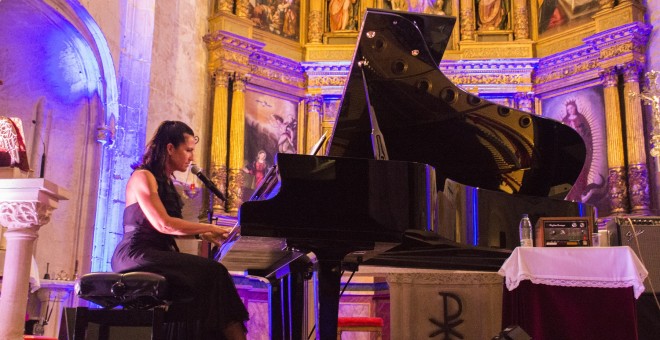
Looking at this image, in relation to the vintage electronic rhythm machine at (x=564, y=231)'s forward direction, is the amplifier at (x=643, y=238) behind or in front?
behind

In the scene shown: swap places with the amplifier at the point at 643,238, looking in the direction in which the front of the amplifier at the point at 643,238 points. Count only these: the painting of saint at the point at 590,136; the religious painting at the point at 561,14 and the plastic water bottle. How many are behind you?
2

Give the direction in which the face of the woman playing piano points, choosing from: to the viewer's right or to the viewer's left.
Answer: to the viewer's right

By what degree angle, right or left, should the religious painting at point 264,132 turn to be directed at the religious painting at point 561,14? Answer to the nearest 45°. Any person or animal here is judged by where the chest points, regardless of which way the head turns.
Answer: approximately 45° to its left

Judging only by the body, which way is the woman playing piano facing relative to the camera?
to the viewer's right

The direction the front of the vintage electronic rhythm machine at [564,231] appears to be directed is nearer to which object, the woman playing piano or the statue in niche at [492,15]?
the woman playing piano

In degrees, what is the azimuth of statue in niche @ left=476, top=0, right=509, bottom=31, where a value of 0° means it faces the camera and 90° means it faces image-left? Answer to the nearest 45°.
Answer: approximately 0°
